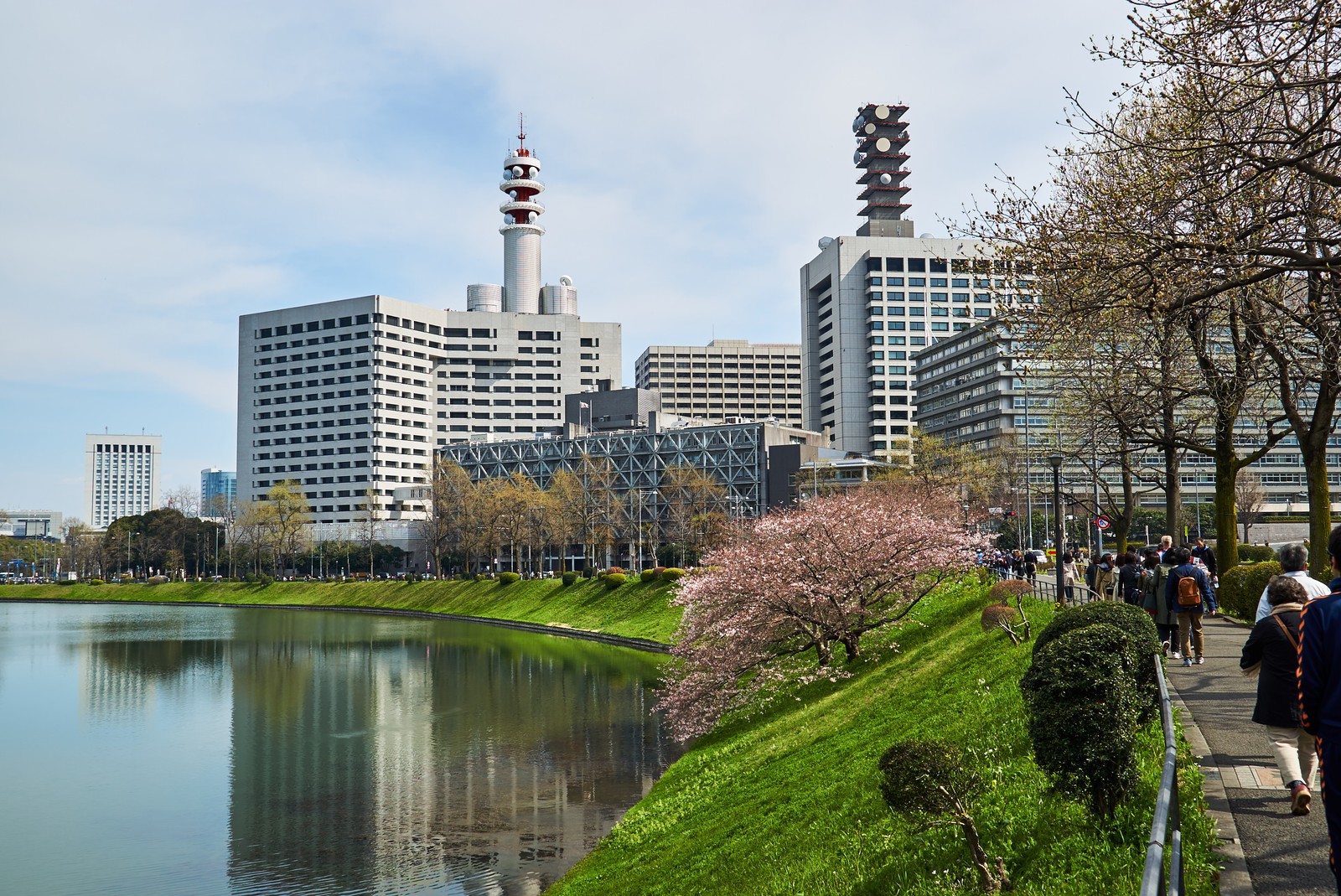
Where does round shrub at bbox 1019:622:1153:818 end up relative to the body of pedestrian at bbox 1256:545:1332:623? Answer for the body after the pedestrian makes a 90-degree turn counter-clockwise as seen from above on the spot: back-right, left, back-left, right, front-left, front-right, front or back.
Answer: front-left

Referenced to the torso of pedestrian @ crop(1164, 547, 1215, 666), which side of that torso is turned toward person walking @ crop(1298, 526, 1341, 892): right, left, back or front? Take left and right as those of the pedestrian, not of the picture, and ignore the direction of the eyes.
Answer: back

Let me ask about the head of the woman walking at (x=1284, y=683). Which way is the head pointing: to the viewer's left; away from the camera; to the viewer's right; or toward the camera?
away from the camera

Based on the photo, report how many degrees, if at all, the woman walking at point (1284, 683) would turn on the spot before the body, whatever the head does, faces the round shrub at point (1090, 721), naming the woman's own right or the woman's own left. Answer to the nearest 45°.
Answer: approximately 45° to the woman's own left

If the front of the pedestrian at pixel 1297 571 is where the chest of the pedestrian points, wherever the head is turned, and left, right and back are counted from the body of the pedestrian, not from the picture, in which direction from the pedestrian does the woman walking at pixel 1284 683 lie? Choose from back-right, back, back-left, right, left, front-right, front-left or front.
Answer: back

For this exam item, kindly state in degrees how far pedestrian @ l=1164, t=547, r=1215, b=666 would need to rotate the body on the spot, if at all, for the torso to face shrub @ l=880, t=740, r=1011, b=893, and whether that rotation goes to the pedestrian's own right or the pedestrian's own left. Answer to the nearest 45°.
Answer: approximately 180°

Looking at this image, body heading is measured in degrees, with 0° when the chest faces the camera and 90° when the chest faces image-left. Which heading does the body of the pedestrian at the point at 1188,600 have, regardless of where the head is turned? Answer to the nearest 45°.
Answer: approximately 180°

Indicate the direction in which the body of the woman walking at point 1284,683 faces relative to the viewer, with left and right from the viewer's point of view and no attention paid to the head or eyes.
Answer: facing away from the viewer and to the left of the viewer

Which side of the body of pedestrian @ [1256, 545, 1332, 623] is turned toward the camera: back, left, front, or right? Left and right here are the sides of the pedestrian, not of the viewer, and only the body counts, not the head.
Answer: back

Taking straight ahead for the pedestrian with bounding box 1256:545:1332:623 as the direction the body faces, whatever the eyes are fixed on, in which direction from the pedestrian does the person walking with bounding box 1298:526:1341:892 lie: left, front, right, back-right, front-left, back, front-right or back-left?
back

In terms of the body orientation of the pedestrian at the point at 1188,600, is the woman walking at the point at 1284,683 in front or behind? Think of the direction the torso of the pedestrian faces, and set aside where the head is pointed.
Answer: behind

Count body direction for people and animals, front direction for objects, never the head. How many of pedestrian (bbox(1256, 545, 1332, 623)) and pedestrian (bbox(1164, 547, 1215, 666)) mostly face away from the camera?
2

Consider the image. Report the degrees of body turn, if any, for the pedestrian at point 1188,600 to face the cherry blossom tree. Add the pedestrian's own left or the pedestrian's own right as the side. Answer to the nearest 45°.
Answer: approximately 45° to the pedestrian's own left
